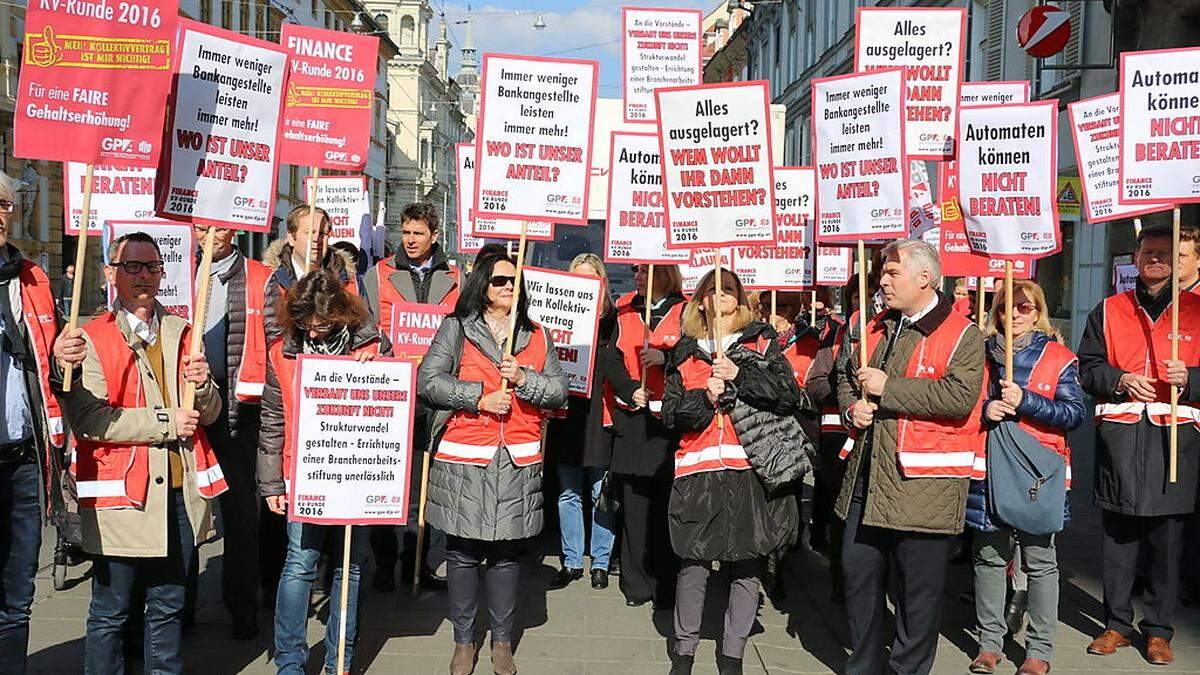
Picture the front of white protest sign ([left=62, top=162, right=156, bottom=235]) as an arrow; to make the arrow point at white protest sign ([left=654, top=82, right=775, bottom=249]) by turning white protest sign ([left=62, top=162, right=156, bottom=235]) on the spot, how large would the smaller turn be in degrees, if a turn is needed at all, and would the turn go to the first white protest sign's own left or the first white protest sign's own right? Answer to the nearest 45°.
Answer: approximately 45° to the first white protest sign's own left

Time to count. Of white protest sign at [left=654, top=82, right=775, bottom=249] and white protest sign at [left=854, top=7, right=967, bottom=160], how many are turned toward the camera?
2

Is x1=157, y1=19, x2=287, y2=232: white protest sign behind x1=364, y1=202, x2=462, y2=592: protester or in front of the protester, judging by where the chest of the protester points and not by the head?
in front

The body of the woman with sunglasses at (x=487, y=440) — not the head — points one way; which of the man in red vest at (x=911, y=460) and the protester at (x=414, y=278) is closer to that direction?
the man in red vest

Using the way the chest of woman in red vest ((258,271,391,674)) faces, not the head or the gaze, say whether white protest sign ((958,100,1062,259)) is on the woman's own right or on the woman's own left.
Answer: on the woman's own left

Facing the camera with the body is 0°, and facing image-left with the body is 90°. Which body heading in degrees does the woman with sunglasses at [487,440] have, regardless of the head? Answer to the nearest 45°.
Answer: approximately 0°

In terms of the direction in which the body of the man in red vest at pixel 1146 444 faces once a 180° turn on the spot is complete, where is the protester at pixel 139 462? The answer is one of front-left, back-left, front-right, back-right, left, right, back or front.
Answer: back-left

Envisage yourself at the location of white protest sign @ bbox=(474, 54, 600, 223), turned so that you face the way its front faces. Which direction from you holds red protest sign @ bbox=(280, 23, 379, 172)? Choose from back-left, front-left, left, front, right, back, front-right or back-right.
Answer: back-right

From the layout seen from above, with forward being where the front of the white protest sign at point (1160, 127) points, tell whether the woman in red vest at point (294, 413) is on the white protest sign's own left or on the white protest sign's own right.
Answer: on the white protest sign's own right
